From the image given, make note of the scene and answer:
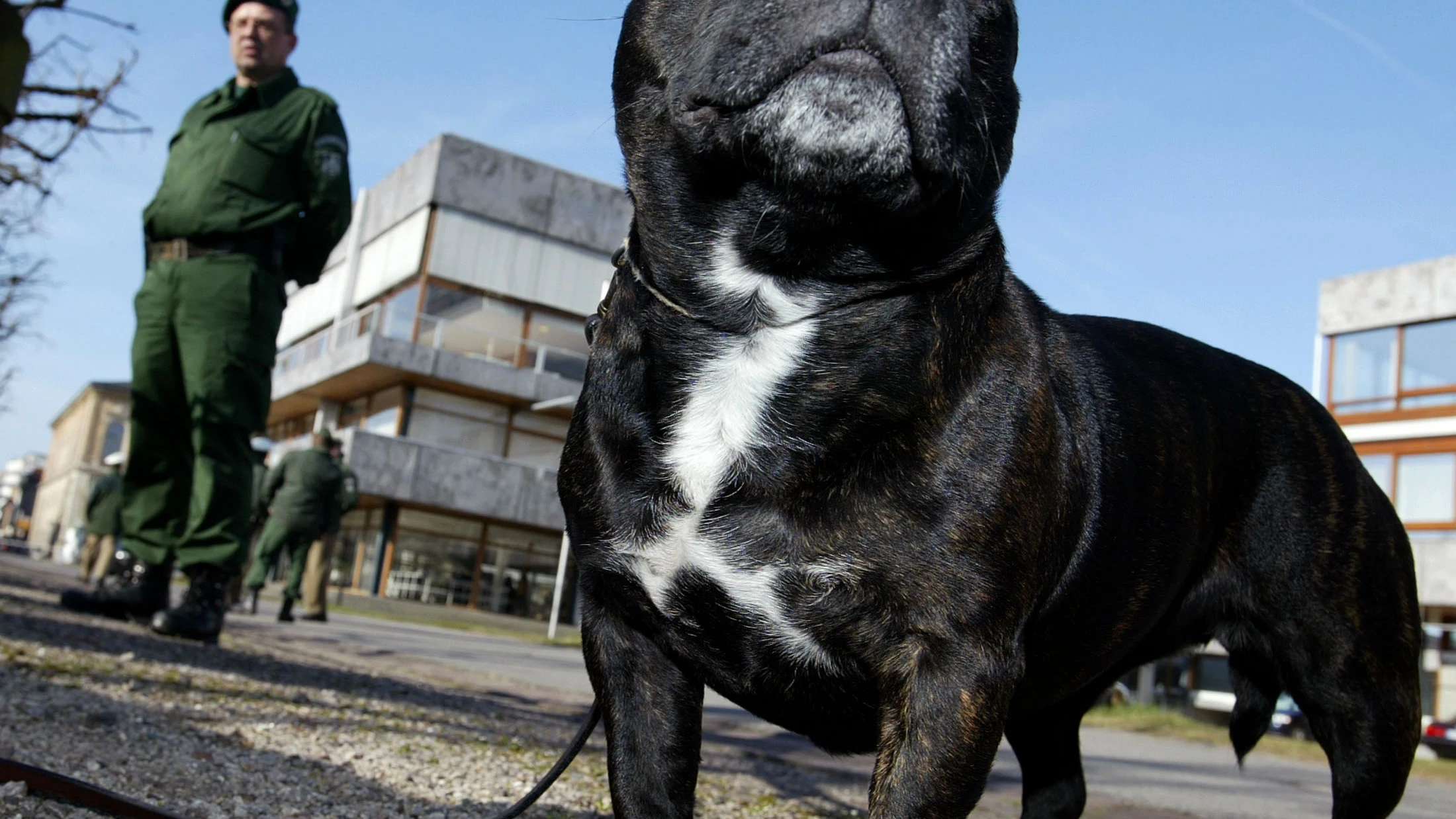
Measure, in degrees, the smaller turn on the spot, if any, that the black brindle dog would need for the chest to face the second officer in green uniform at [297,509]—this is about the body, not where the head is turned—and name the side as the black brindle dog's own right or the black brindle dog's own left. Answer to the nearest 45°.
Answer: approximately 90° to the black brindle dog's own right

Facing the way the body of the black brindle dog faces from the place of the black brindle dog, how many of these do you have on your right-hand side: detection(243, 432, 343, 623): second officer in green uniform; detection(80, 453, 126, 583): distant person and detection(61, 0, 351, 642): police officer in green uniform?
3

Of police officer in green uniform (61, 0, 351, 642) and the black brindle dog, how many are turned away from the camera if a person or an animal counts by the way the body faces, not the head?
0

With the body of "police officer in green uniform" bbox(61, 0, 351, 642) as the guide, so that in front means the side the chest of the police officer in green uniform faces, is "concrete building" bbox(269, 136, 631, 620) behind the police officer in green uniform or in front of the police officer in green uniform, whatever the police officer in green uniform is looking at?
behind

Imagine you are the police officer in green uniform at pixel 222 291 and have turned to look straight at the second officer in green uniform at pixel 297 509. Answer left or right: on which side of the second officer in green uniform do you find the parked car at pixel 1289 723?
right

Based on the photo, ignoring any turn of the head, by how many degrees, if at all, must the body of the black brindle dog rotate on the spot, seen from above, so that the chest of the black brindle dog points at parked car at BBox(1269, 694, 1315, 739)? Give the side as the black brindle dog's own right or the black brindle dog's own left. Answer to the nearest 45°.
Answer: approximately 135° to the black brindle dog's own right

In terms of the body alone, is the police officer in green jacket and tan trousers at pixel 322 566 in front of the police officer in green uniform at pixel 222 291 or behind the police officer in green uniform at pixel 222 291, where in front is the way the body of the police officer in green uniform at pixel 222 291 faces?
behind

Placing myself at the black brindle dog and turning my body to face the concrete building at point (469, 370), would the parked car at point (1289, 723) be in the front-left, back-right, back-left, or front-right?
front-right

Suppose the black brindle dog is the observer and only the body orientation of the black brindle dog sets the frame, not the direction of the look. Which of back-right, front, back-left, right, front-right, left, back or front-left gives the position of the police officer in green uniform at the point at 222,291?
right

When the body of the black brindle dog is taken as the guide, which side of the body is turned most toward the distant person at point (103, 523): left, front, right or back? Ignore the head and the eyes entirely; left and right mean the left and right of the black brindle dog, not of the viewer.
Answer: right

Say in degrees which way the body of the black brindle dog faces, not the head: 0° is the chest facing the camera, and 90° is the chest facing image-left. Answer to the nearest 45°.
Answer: approximately 45°

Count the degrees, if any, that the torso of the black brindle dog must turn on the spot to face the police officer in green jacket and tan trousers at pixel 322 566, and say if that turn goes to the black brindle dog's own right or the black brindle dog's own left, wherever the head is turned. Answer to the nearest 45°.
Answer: approximately 90° to the black brindle dog's own right
